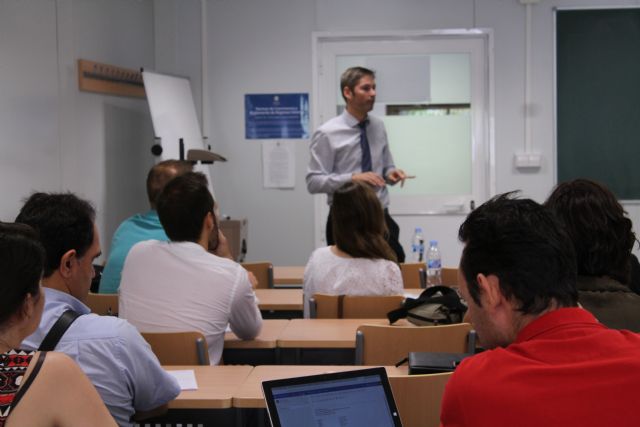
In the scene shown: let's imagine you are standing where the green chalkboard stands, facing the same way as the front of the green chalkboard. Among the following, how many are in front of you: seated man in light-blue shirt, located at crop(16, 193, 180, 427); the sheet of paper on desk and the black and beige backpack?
3

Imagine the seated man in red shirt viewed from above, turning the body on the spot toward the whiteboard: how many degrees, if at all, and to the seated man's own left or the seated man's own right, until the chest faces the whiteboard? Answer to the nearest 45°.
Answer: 0° — they already face it

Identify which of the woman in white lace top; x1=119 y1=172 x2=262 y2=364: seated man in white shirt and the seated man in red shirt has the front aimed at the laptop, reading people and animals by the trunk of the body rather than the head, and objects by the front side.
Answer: the seated man in red shirt

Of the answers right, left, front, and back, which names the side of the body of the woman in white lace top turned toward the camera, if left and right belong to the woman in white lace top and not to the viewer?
back

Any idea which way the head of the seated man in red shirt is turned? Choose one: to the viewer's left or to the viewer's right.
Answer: to the viewer's left

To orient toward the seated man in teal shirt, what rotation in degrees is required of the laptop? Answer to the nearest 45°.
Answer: approximately 135° to its right

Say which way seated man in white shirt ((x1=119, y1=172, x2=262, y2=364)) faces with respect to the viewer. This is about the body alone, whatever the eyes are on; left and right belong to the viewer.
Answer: facing away from the viewer and to the right of the viewer

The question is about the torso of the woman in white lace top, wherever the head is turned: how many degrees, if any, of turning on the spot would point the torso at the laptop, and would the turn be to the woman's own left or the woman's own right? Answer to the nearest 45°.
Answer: approximately 180°

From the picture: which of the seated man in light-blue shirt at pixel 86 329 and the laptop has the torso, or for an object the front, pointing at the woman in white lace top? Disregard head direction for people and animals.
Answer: the seated man in light-blue shirt

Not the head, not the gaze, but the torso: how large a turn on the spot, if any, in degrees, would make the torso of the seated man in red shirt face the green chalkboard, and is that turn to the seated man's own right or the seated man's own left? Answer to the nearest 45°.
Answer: approximately 45° to the seated man's own right

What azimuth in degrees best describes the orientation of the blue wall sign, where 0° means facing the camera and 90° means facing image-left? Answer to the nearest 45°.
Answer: approximately 0°

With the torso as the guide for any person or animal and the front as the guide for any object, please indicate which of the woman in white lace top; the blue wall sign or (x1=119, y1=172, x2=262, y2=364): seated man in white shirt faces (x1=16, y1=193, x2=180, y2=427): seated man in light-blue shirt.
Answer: the blue wall sign

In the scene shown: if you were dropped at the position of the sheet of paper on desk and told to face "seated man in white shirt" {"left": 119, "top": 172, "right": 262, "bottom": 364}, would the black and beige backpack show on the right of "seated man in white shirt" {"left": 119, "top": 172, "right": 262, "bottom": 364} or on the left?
right
